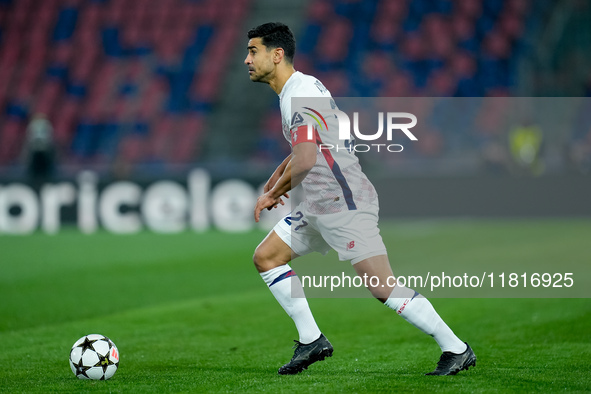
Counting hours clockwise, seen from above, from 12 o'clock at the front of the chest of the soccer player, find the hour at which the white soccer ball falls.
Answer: The white soccer ball is roughly at 12 o'clock from the soccer player.

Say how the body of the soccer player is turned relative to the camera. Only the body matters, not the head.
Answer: to the viewer's left

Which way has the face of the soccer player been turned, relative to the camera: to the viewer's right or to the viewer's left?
to the viewer's left
